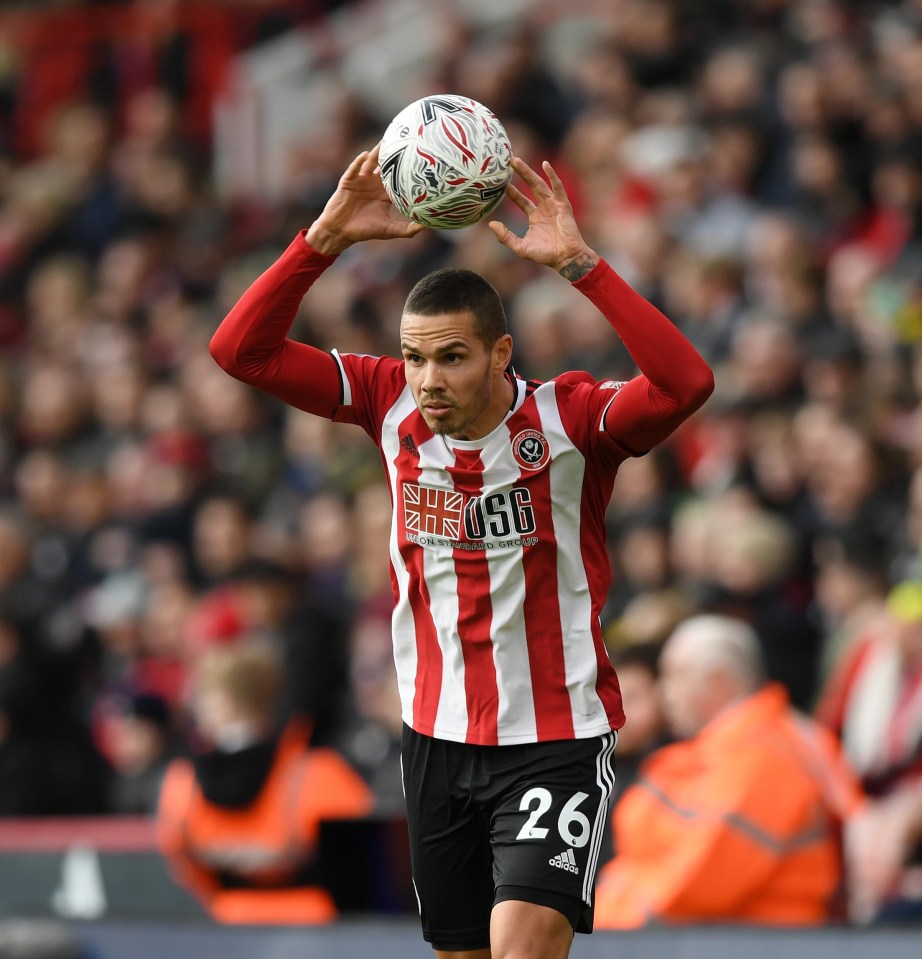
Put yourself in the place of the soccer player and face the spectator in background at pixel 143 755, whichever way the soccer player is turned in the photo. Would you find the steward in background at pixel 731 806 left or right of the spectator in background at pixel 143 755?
right

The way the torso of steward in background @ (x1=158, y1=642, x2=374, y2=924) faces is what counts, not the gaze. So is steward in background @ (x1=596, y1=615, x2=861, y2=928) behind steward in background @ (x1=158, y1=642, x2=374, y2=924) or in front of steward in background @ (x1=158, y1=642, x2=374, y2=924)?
behind

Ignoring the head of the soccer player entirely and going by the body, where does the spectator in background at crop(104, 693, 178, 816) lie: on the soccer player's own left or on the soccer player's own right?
on the soccer player's own right

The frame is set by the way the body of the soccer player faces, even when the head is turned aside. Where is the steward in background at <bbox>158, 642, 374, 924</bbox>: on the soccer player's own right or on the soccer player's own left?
on the soccer player's own right

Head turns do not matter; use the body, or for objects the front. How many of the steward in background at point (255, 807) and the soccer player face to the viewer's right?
0

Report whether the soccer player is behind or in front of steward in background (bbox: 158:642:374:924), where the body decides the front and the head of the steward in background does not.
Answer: behind

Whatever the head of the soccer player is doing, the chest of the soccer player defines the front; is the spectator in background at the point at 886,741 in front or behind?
behind

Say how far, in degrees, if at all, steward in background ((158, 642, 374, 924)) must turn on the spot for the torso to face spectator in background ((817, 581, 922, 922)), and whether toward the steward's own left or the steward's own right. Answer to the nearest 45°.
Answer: approximately 135° to the steward's own right

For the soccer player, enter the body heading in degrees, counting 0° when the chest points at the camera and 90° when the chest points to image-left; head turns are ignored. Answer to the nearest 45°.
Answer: approximately 45°
